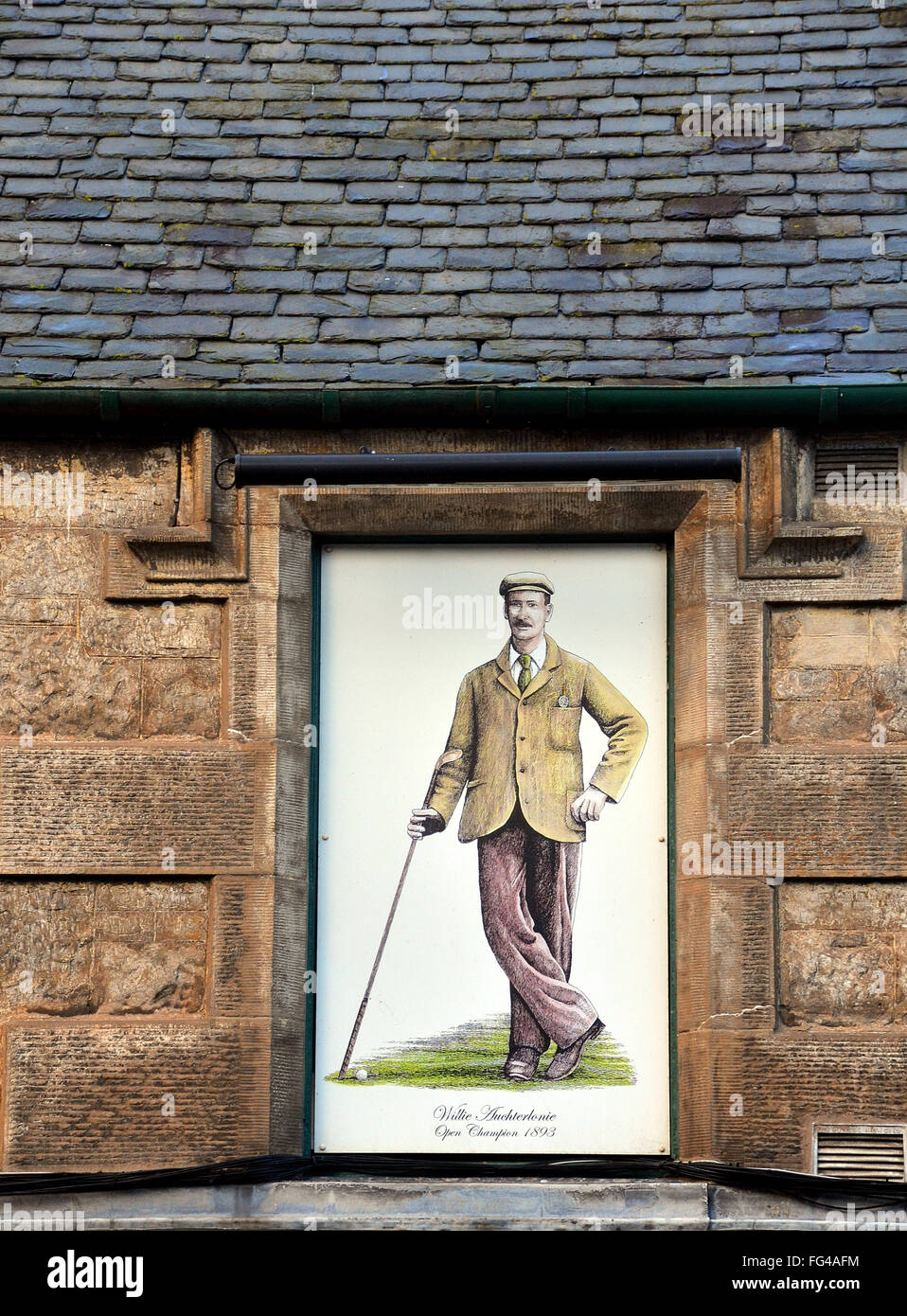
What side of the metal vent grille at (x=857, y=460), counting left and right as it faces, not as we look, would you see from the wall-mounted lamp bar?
right

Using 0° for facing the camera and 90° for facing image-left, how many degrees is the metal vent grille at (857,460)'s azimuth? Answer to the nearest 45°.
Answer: approximately 0°

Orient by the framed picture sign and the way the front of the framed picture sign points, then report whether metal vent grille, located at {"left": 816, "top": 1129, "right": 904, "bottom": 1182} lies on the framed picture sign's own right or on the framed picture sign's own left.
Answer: on the framed picture sign's own left

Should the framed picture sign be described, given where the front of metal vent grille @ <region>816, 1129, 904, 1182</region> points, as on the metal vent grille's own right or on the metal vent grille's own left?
on the metal vent grille's own right
